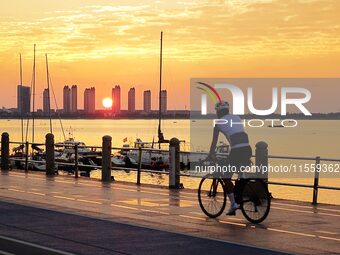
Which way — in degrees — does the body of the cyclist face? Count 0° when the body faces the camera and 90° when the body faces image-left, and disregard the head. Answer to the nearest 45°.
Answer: approximately 135°

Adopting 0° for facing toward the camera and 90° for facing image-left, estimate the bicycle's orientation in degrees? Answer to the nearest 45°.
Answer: approximately 135°
